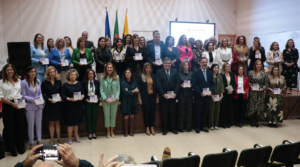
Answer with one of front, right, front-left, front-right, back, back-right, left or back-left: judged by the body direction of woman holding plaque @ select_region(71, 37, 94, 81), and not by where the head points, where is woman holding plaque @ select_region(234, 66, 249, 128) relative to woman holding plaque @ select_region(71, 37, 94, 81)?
left

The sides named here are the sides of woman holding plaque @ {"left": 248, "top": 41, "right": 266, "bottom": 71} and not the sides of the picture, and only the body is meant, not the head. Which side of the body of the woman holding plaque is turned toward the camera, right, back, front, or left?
front

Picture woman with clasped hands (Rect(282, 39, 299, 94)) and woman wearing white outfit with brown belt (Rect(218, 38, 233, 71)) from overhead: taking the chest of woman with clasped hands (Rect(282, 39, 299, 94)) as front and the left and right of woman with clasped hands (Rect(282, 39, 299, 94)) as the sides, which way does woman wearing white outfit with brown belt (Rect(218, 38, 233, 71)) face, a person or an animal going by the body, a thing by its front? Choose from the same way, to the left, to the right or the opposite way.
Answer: the same way

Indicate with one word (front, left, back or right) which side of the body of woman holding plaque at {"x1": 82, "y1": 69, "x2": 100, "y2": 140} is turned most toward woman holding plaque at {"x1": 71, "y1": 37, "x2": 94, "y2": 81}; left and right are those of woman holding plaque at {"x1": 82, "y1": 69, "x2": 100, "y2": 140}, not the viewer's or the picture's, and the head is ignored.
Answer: back

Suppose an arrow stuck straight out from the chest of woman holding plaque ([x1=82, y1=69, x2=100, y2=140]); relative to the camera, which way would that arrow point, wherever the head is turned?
toward the camera

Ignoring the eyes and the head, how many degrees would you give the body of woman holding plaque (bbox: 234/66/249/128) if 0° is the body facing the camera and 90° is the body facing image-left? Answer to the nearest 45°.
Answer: approximately 0°

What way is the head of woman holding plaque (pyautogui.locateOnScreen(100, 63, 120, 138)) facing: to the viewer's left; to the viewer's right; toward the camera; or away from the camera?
toward the camera

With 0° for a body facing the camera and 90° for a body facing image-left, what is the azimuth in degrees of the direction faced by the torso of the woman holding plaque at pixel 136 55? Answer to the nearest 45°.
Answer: approximately 0°

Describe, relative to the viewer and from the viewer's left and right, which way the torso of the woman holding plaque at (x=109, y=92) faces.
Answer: facing the viewer

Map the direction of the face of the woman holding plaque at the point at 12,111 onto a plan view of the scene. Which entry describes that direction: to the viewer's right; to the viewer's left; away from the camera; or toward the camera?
toward the camera

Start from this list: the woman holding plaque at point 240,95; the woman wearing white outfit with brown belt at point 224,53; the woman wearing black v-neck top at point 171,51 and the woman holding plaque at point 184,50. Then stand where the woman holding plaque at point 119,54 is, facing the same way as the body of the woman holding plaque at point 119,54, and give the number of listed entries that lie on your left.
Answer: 4

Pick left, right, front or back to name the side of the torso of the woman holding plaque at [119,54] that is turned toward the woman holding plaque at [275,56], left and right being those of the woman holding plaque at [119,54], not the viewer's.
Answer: left

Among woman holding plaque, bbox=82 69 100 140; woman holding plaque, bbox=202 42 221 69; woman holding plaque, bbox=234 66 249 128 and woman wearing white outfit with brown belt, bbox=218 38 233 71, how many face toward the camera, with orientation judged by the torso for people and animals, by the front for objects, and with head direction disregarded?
4

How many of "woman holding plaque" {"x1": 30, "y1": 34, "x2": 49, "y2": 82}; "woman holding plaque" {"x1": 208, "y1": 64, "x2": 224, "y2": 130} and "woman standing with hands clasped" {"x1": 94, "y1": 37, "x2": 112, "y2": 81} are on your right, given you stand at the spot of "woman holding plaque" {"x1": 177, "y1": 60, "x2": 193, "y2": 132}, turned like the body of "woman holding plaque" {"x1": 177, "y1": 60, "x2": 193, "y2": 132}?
2

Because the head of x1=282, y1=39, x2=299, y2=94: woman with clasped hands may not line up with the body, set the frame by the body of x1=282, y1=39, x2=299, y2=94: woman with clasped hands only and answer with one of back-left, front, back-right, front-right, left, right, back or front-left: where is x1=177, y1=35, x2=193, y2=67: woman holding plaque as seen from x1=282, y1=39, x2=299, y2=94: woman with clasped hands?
front-right
